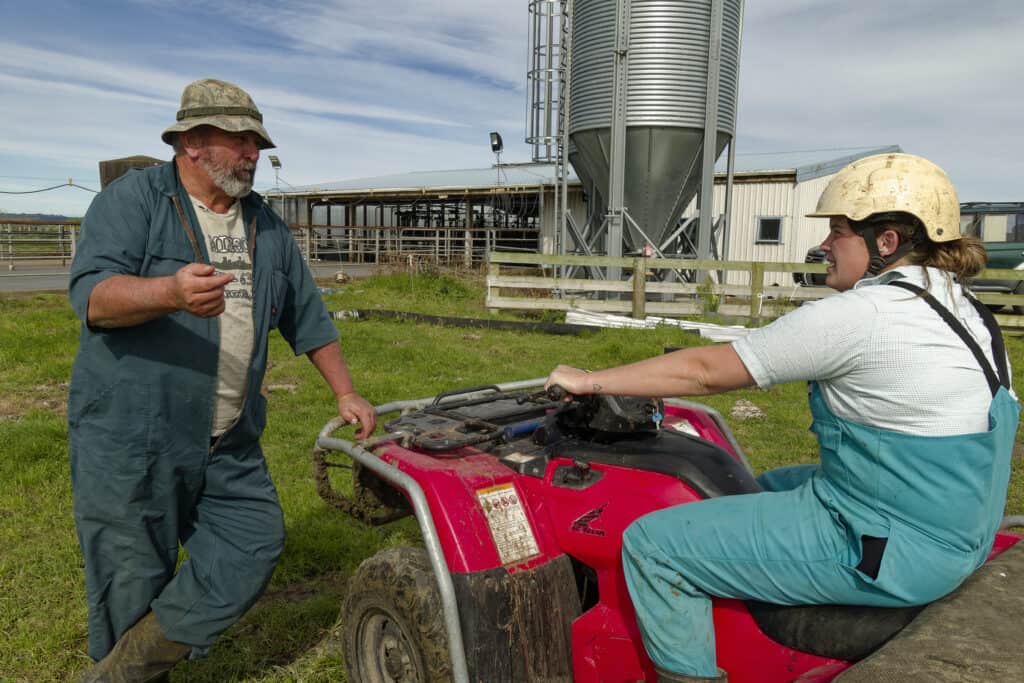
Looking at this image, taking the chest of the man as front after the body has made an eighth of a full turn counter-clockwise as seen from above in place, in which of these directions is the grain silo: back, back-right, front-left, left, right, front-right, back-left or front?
front-left

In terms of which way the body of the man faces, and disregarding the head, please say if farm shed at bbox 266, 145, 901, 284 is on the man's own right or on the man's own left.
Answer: on the man's own left

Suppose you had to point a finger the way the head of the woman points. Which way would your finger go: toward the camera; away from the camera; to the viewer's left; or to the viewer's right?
to the viewer's left

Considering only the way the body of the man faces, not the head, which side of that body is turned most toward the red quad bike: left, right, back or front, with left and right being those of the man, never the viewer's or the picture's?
front

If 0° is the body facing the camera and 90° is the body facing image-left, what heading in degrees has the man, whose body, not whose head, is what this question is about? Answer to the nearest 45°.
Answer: approximately 315°

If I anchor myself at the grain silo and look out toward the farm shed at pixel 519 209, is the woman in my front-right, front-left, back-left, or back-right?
back-left
